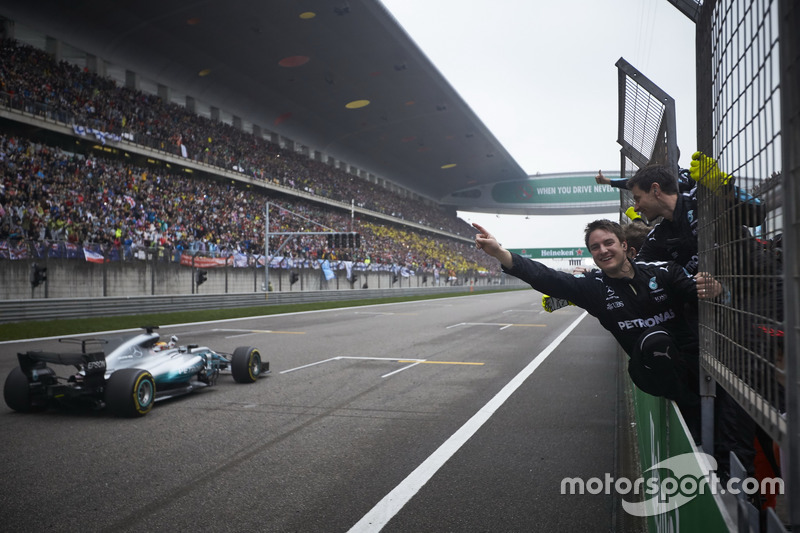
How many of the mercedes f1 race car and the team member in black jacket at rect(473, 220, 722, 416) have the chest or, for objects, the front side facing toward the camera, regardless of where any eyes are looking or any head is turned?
1

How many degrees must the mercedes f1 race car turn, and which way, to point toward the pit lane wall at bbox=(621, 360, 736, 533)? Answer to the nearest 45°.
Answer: approximately 135° to its right

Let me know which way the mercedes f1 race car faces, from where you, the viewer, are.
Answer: facing away from the viewer and to the right of the viewer

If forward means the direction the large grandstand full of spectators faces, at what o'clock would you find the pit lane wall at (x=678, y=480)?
The pit lane wall is roughly at 1 o'clock from the large grandstand full of spectators.

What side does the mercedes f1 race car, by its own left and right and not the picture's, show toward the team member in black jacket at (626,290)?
right

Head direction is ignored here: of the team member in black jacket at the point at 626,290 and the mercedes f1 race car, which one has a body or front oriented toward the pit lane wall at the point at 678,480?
the team member in black jacket

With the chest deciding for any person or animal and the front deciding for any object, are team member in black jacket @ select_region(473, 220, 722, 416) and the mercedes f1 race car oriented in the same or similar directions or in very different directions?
very different directions

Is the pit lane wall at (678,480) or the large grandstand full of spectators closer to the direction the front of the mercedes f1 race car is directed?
the large grandstand full of spectators

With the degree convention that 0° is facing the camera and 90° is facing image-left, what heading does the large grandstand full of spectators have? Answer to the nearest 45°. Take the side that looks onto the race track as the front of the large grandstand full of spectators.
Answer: approximately 315°

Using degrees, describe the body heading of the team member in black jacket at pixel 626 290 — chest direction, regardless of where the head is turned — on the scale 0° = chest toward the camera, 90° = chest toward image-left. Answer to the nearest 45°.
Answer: approximately 0°
